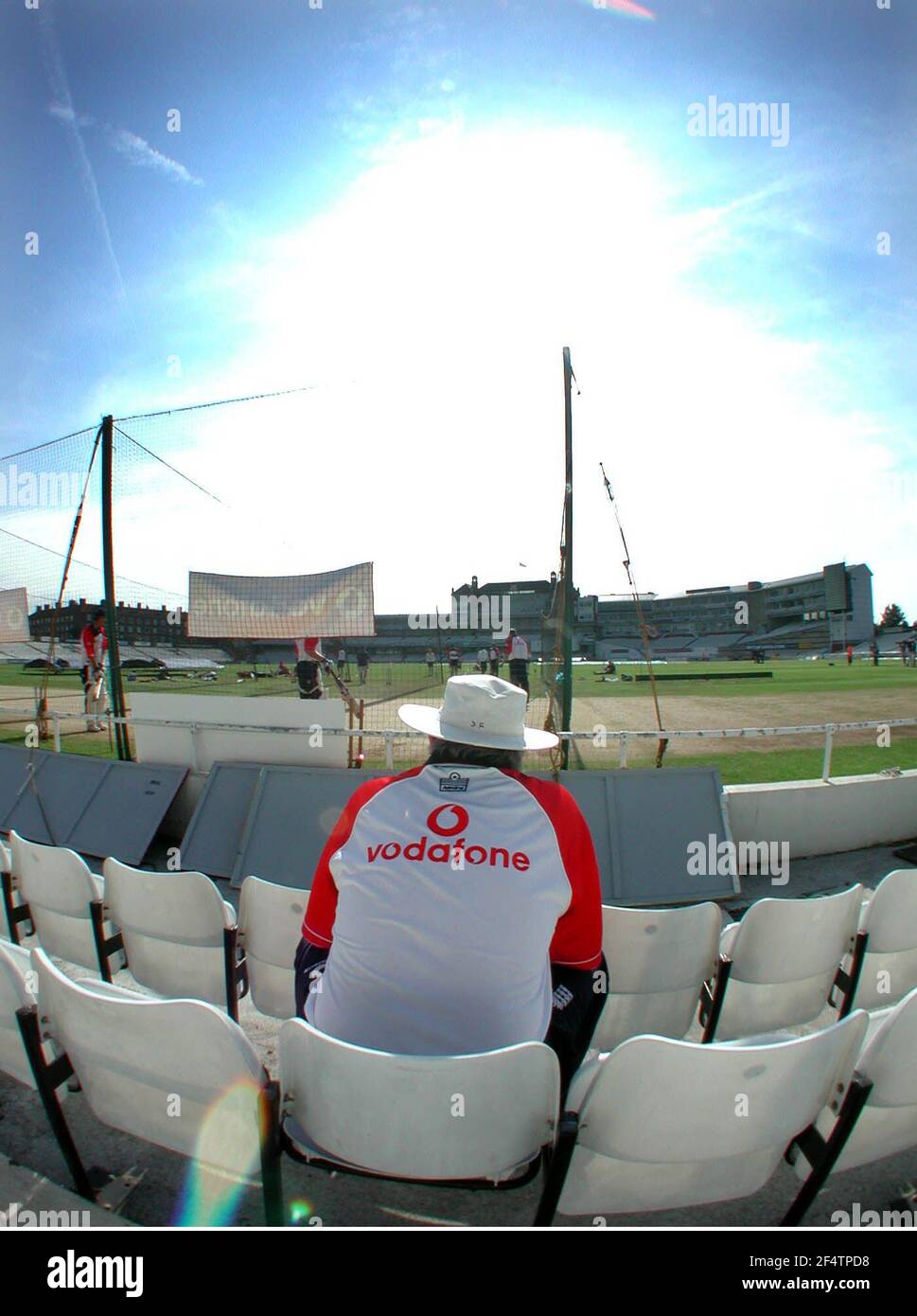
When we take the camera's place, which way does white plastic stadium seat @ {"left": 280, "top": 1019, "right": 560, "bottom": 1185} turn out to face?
facing away from the viewer

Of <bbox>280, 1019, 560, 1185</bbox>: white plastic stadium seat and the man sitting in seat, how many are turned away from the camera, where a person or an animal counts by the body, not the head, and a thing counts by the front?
2

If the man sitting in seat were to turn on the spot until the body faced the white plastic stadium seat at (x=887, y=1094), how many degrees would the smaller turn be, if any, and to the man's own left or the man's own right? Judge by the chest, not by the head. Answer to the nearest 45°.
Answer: approximately 90° to the man's own right

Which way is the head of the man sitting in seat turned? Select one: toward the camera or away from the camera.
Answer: away from the camera

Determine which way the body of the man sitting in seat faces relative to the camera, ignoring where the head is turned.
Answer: away from the camera
